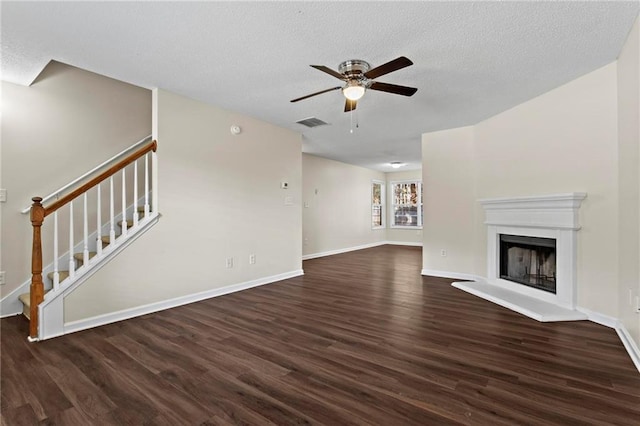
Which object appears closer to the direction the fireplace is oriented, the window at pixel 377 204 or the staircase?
the staircase

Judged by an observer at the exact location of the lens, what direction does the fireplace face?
facing the viewer and to the left of the viewer

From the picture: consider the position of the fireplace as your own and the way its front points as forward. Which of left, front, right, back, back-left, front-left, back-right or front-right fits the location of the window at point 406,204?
right

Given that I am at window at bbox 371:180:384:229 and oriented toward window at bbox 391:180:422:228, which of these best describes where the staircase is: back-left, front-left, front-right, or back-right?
back-right

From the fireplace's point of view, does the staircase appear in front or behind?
in front

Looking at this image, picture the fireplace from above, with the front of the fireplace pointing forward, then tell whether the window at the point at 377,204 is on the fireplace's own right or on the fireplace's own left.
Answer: on the fireplace's own right
